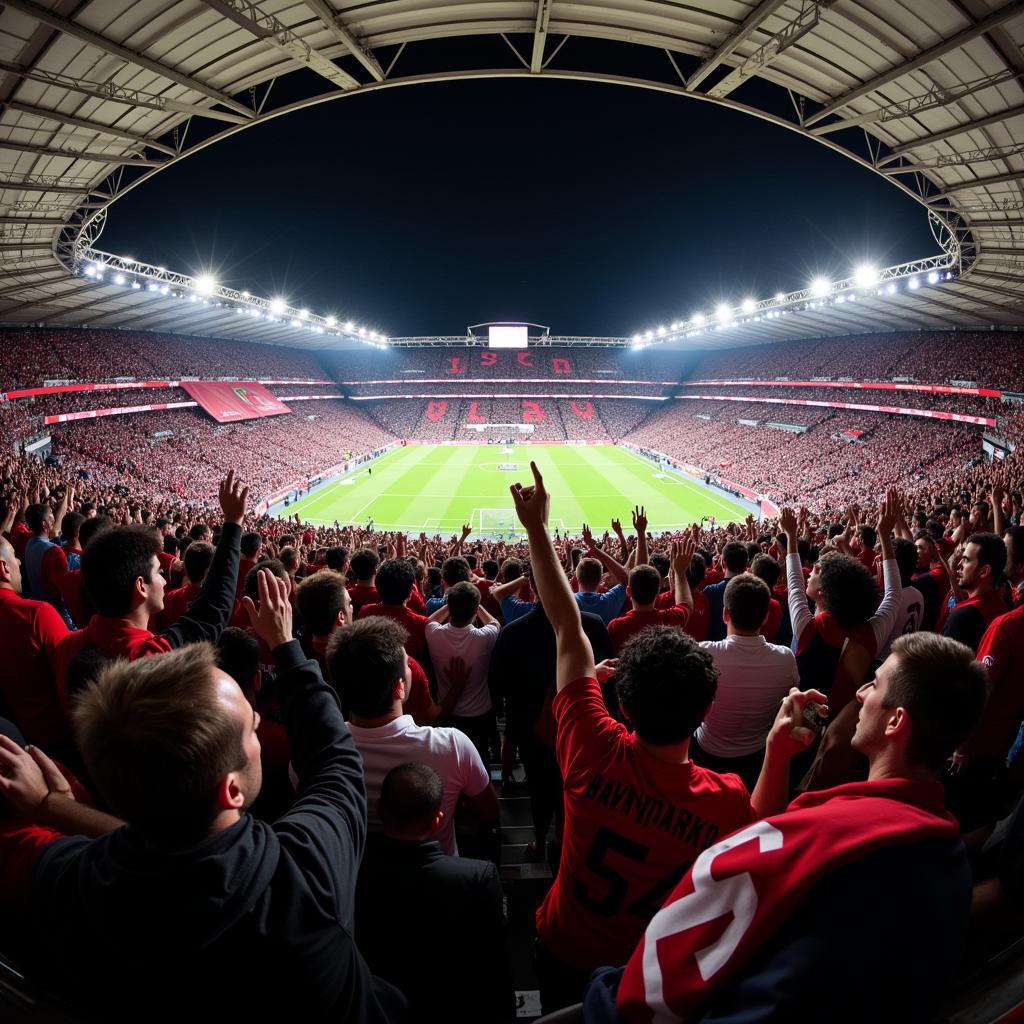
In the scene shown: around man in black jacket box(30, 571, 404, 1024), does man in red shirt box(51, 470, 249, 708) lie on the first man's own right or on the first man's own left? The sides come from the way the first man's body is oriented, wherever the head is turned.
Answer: on the first man's own left

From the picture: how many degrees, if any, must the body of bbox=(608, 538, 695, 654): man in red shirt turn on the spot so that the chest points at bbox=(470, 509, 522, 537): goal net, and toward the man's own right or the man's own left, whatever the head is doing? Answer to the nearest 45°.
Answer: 0° — they already face it

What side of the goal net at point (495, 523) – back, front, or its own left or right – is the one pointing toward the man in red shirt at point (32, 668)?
back

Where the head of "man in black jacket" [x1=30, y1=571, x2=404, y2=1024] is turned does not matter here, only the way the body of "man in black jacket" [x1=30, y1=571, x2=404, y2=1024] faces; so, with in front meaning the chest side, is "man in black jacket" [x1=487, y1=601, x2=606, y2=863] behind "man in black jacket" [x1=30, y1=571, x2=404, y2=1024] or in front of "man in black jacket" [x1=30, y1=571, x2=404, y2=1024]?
in front

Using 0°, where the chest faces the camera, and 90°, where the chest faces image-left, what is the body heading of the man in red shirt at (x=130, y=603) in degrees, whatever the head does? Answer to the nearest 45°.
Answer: approximately 225°

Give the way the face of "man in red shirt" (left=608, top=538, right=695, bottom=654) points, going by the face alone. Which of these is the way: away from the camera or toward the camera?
away from the camera

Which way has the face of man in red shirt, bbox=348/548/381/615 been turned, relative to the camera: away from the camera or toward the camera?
away from the camera

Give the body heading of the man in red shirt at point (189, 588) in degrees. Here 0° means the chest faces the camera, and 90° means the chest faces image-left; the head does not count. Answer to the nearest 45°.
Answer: approximately 225°

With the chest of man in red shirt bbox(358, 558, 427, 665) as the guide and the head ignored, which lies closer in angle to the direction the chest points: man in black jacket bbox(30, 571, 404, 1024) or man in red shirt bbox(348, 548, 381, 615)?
the man in red shirt

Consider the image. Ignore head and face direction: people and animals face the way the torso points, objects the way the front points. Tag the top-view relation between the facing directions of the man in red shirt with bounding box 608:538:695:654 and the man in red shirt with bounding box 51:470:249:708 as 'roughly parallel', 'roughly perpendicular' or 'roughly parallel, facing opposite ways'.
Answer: roughly parallel

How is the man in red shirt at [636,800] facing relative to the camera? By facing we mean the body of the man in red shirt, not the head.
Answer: away from the camera

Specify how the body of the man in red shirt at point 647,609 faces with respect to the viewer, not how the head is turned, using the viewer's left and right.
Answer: facing away from the viewer

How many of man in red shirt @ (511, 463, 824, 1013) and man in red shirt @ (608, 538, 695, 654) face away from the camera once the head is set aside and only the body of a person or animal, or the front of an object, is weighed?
2

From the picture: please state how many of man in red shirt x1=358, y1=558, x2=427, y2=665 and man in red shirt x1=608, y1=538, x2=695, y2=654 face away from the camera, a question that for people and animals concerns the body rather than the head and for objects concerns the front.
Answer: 2

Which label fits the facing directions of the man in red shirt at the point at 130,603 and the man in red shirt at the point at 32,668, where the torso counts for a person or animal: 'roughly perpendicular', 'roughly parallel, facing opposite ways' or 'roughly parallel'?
roughly parallel
